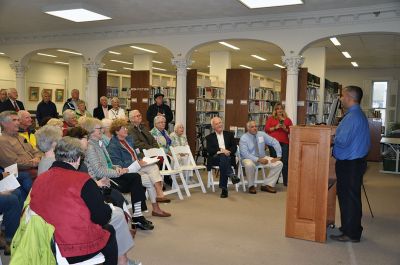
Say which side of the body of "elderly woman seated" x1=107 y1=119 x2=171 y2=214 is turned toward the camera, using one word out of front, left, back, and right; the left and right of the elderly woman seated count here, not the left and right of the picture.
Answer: right

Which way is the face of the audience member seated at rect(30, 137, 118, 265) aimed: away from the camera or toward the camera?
away from the camera

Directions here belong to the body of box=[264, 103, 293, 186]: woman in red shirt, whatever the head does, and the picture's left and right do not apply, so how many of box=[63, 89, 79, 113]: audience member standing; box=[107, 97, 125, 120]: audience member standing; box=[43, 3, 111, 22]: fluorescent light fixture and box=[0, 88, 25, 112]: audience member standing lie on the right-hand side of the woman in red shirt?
4

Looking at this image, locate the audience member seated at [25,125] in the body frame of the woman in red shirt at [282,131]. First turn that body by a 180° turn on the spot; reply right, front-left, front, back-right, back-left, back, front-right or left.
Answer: back-left

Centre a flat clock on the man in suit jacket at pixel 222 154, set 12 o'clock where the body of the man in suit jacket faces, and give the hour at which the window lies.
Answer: The window is roughly at 7 o'clock from the man in suit jacket.

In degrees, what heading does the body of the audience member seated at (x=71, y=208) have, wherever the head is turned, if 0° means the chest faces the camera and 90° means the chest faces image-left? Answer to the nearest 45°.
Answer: approximately 225°

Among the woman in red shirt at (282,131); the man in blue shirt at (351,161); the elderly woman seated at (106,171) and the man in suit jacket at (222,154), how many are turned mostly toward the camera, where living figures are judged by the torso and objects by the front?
2

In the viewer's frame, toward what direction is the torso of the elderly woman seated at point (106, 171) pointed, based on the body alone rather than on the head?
to the viewer's right

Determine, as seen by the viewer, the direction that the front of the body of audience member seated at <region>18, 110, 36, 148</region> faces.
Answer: to the viewer's right

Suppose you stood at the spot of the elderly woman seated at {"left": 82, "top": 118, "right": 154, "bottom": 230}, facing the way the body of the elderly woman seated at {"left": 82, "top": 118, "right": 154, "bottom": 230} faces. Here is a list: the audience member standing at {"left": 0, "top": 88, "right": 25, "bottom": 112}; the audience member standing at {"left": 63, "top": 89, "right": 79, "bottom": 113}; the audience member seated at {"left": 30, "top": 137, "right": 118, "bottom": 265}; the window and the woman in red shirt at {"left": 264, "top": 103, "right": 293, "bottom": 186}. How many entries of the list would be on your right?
1

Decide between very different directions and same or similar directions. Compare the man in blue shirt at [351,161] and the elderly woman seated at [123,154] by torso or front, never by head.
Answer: very different directions

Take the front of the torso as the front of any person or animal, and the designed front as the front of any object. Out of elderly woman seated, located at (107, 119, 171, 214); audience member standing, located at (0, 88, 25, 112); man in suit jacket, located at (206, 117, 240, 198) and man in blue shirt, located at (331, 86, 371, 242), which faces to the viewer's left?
the man in blue shirt

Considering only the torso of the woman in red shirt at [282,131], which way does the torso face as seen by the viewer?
toward the camera

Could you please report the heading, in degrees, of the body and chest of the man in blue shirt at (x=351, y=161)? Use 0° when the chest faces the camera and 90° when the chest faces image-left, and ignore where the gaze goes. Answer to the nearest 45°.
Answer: approximately 90°

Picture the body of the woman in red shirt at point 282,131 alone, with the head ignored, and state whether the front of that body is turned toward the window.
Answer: no
